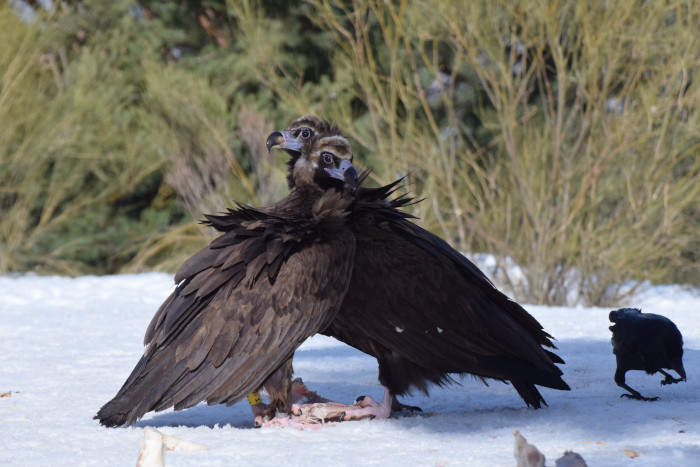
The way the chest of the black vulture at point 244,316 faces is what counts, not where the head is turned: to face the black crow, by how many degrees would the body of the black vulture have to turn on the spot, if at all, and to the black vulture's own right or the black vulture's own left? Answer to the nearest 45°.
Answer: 0° — it already faces it

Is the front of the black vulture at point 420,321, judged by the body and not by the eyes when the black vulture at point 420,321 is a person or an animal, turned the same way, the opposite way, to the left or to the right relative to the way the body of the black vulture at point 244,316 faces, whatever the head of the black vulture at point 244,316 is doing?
the opposite way

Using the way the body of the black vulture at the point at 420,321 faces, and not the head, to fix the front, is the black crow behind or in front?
behind

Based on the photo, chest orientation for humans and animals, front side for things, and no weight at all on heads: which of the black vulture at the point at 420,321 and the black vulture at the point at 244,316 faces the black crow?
the black vulture at the point at 244,316

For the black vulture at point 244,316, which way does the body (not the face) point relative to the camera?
to the viewer's right

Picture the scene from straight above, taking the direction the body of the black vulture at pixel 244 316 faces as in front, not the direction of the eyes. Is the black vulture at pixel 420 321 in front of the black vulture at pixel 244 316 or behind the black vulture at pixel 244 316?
in front

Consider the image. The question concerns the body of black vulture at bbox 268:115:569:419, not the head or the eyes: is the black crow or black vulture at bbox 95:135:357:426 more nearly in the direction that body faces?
the black vulture

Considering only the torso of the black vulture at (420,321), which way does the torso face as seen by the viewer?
to the viewer's left
